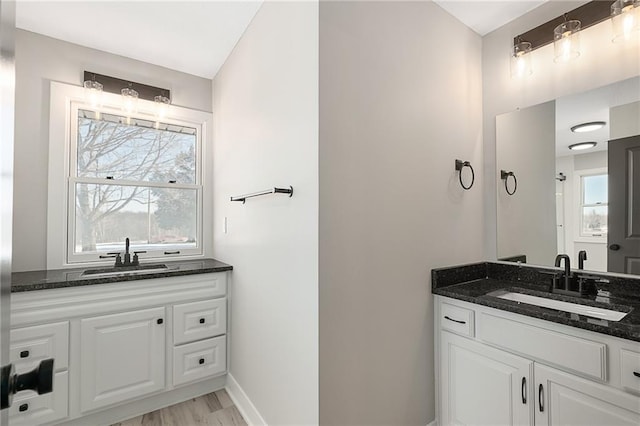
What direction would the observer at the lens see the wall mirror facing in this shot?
facing the viewer and to the left of the viewer

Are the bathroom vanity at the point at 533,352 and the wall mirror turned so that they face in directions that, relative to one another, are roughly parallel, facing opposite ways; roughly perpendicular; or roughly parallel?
roughly parallel

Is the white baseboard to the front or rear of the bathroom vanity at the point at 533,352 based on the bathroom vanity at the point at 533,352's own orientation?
to the front

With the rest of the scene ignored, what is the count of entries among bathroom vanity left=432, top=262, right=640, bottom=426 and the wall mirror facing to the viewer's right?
0

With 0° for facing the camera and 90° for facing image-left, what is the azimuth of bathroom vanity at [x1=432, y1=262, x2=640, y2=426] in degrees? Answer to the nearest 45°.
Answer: approximately 45°
